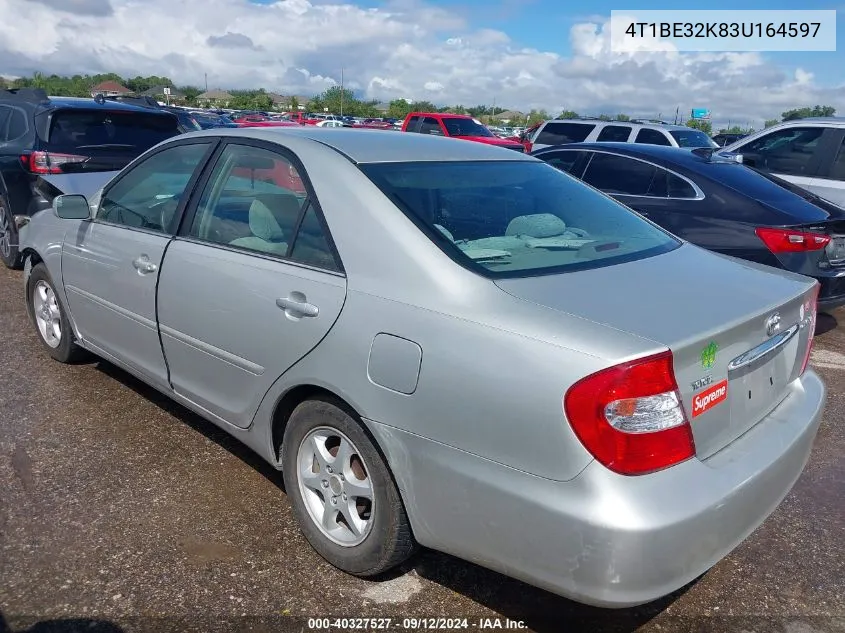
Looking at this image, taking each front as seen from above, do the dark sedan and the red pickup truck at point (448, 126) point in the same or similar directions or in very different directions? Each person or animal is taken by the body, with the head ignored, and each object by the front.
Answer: very different directions

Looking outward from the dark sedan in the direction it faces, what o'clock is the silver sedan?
The silver sedan is roughly at 8 o'clock from the dark sedan.

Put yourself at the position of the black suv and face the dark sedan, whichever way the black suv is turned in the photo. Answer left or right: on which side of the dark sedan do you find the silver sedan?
right

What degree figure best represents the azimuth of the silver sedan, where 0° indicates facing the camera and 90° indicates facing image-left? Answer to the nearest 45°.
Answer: approximately 135°

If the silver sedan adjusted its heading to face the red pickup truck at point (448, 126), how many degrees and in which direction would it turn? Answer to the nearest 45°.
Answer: approximately 45° to its right

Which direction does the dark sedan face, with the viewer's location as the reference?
facing away from the viewer and to the left of the viewer

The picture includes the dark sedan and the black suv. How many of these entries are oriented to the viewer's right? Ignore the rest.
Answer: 0

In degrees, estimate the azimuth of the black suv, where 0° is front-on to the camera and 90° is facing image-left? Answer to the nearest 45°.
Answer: approximately 135°

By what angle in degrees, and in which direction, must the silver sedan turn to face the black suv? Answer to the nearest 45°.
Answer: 0° — it already faces it

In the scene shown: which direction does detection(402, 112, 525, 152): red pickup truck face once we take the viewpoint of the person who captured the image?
facing the viewer and to the right of the viewer

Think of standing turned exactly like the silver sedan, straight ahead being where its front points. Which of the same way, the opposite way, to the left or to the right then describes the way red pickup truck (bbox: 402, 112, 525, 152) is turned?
the opposite way

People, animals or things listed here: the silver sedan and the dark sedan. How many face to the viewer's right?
0

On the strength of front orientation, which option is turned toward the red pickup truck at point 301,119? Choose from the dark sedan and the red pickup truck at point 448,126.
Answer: the dark sedan

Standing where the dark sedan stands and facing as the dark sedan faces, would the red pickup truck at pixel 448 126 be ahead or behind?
ahead
